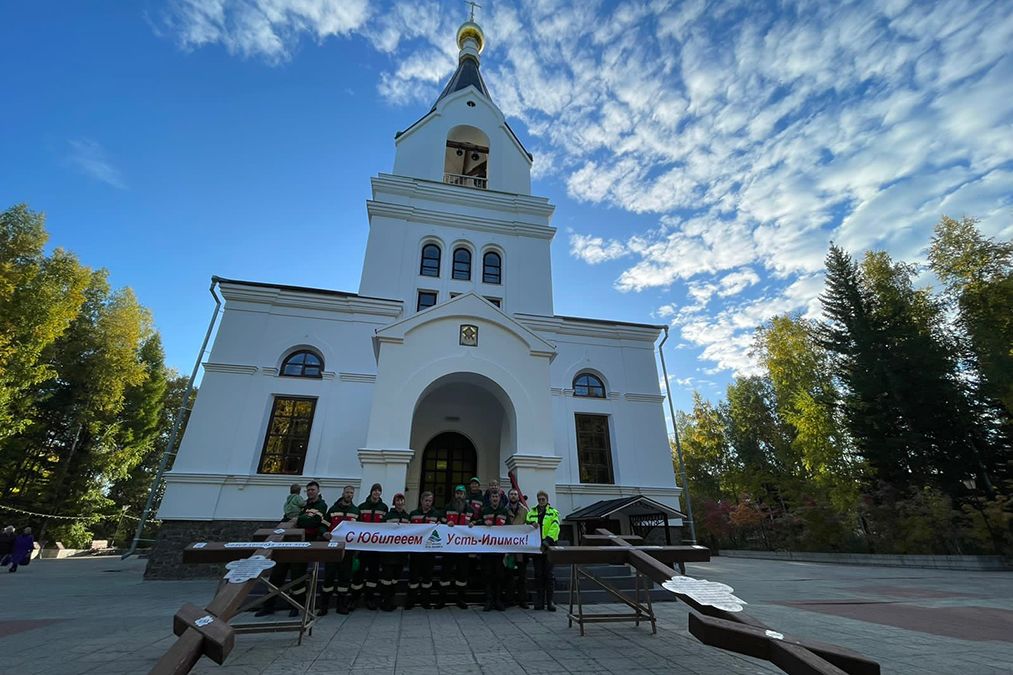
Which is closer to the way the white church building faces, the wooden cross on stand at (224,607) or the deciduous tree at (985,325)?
the wooden cross on stand

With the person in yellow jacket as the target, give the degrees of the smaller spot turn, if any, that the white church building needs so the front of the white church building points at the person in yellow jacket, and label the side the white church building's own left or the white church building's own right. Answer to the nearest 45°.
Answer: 0° — it already faces them

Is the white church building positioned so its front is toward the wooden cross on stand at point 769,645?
yes

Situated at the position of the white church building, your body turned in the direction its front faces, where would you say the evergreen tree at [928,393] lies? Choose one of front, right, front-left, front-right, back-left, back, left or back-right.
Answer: left

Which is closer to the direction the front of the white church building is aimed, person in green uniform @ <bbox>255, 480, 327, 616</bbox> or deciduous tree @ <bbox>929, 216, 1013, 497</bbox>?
the person in green uniform

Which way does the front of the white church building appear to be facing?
toward the camera

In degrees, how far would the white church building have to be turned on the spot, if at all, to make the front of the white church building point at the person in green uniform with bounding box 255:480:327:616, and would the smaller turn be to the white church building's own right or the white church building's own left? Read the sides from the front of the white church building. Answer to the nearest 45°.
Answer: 0° — it already faces them

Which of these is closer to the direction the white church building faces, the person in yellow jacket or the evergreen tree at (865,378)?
the person in yellow jacket

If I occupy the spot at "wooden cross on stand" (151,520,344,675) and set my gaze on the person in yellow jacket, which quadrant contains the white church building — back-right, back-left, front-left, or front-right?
front-left

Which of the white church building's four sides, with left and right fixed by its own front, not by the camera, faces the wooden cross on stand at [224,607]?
front

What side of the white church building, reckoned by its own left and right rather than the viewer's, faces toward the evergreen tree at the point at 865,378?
left

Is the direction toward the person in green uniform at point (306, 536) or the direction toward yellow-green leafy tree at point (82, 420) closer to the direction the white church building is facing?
the person in green uniform

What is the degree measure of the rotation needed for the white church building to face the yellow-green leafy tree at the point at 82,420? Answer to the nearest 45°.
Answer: approximately 135° to its right

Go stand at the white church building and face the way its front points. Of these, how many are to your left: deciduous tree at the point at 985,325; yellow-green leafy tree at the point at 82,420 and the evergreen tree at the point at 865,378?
2

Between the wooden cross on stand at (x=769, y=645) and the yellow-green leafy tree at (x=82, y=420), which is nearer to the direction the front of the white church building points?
the wooden cross on stand

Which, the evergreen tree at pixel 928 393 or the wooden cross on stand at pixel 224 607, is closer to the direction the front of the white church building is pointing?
the wooden cross on stand
